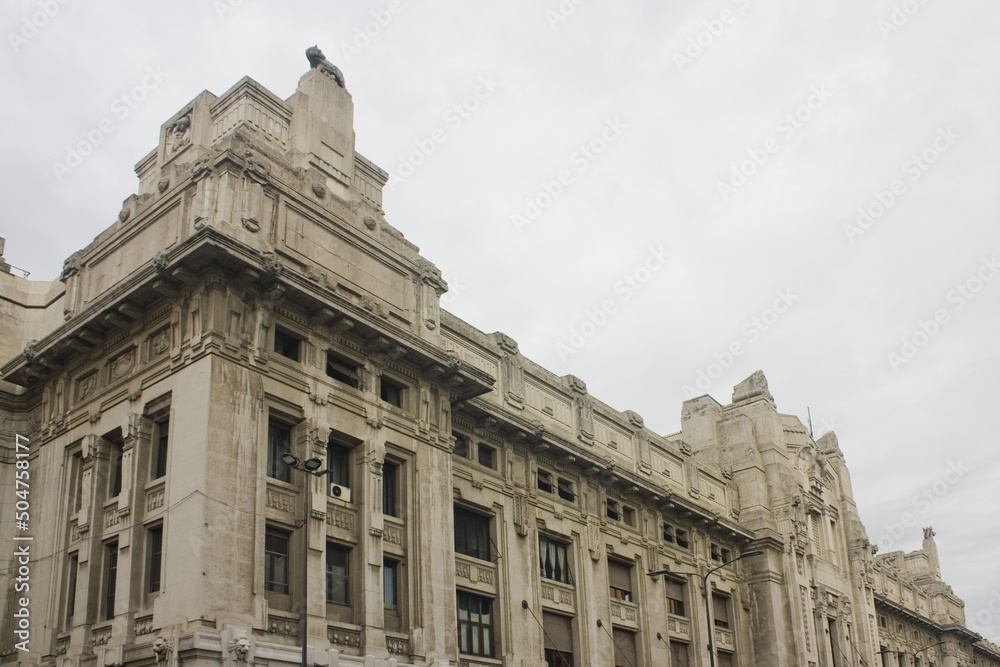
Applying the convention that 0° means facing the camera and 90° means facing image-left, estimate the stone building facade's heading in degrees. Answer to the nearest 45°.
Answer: approximately 315°
